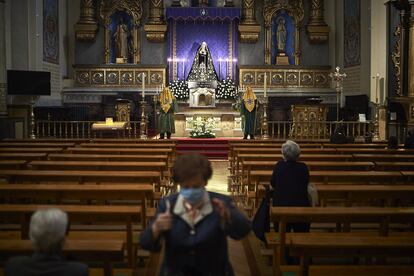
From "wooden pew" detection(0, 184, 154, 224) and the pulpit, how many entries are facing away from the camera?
1

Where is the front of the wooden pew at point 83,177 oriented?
away from the camera

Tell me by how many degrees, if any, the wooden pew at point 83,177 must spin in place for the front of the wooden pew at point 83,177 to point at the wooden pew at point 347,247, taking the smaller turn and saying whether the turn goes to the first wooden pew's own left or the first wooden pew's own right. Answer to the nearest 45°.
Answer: approximately 135° to the first wooden pew's own right

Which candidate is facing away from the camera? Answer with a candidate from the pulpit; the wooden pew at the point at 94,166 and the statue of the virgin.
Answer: the wooden pew

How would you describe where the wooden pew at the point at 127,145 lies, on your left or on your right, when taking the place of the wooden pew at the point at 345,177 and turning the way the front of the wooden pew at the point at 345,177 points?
on your left

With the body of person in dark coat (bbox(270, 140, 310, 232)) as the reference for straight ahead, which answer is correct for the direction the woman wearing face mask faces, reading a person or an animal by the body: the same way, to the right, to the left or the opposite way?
the opposite way

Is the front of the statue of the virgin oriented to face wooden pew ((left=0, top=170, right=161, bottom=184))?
yes

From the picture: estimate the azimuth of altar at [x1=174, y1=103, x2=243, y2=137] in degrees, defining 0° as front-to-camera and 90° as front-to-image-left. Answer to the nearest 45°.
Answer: approximately 0°

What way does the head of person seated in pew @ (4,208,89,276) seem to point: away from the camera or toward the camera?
away from the camera

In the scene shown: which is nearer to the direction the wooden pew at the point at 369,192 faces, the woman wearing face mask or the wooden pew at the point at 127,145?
the wooden pew

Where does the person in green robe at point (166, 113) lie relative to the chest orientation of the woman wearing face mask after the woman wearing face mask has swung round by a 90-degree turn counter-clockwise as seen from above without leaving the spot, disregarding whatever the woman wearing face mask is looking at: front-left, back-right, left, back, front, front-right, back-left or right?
left

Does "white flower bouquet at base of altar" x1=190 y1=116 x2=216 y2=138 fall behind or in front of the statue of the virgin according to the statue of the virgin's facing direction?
in front

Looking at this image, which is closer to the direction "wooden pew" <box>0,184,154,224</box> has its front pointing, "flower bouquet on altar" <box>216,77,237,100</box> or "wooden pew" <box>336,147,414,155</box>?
the flower bouquet on altar

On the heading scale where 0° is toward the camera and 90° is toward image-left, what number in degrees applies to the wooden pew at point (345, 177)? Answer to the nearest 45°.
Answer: approximately 180°

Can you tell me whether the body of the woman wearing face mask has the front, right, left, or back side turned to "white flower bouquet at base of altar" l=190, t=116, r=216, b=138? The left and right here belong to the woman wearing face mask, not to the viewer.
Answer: back

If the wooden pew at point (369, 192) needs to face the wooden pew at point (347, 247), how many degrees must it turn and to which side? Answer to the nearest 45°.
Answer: approximately 180°

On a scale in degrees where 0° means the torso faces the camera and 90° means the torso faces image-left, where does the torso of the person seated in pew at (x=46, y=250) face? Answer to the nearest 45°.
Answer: approximately 180°

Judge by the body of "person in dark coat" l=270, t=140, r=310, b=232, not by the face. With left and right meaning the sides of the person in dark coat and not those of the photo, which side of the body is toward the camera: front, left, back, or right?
back
